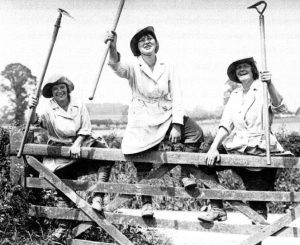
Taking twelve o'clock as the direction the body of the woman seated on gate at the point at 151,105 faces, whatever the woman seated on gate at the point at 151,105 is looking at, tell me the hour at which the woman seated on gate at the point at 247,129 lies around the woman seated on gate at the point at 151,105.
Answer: the woman seated on gate at the point at 247,129 is roughly at 9 o'clock from the woman seated on gate at the point at 151,105.

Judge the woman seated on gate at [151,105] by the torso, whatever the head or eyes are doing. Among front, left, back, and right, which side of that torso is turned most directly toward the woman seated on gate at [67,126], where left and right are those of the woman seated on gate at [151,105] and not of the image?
right

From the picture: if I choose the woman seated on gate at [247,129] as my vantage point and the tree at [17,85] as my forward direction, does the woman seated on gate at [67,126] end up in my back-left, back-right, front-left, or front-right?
front-left

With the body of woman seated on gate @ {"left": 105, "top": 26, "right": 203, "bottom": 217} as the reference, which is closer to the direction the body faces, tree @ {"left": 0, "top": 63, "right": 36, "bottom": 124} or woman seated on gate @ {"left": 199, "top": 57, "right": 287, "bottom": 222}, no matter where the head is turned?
the woman seated on gate

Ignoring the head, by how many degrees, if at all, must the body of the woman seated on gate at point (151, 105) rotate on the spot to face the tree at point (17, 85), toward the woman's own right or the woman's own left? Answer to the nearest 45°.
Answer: approximately 180°

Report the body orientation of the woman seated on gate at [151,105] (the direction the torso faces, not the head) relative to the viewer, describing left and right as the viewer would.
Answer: facing the viewer
